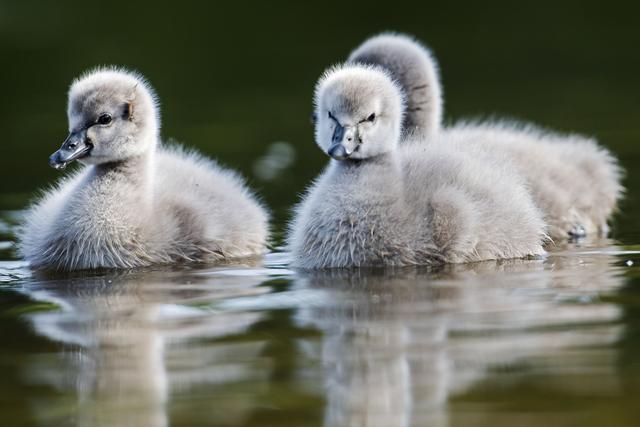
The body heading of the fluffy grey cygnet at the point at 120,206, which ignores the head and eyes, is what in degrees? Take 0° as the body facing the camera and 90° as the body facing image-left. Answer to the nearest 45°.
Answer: approximately 45°

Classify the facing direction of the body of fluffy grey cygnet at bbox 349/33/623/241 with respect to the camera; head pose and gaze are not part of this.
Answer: to the viewer's left

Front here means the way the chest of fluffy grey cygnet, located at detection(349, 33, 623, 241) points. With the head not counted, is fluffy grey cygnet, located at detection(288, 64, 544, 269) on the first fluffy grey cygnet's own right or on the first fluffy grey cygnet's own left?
on the first fluffy grey cygnet's own left

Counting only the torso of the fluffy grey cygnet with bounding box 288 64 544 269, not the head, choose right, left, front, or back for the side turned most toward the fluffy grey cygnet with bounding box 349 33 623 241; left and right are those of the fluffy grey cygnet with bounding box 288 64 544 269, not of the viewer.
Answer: back
